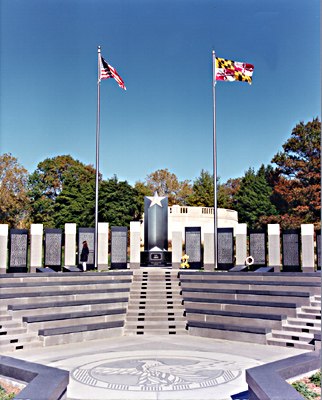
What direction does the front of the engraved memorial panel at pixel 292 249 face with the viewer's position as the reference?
facing the viewer

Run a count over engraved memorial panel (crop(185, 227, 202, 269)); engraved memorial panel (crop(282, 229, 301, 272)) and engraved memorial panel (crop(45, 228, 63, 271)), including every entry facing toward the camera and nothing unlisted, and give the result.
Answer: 3

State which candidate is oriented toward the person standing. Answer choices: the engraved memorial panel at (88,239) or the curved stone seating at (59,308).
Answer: the engraved memorial panel

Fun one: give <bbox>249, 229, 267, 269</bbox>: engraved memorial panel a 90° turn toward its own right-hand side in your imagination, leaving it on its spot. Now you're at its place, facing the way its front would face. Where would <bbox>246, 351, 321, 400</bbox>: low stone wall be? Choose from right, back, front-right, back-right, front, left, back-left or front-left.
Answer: left

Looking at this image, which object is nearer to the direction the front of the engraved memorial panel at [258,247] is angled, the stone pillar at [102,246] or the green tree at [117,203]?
the stone pillar

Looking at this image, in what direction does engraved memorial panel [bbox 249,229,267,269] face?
toward the camera

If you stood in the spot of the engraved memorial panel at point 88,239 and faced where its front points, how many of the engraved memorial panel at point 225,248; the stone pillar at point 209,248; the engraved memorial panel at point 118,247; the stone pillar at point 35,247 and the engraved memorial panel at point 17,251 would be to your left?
3

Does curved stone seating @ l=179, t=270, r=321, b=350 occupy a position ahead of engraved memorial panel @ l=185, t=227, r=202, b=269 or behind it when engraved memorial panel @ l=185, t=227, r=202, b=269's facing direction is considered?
ahead

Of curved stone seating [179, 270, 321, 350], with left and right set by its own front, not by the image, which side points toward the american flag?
right

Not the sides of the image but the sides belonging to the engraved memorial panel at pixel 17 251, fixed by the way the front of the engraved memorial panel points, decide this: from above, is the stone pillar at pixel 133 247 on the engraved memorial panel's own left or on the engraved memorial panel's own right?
on the engraved memorial panel's own left

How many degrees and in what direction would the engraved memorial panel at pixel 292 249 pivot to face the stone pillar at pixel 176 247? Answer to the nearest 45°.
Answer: approximately 90° to its right

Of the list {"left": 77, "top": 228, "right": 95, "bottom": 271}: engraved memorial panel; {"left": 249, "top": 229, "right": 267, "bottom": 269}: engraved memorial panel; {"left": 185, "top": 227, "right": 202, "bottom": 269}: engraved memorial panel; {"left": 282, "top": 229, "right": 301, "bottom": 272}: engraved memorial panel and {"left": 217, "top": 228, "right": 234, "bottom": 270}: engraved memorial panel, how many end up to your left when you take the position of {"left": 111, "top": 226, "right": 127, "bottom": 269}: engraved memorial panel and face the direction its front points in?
4

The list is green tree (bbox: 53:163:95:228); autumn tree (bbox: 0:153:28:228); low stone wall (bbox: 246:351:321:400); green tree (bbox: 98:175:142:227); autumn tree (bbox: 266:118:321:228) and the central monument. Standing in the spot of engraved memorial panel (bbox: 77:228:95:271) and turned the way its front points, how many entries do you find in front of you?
1

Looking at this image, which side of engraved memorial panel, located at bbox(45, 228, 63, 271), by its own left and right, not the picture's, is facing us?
front

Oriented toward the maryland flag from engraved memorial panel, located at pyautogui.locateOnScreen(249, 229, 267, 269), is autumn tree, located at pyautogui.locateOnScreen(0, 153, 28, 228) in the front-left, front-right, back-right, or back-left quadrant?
front-right

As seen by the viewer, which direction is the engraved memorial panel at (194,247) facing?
toward the camera

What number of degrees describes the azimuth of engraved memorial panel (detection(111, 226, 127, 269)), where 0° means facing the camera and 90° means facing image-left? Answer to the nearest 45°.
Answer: approximately 0°

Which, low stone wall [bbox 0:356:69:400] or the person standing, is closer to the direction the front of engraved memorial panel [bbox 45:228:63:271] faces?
the low stone wall

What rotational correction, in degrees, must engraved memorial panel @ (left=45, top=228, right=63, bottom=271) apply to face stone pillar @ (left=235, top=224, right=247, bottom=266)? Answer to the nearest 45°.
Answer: approximately 90° to its left

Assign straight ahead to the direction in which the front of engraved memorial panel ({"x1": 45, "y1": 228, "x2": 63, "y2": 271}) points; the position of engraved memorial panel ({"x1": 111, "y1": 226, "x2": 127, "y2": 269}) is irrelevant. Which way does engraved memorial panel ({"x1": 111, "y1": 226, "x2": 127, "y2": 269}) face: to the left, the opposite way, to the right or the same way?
the same way

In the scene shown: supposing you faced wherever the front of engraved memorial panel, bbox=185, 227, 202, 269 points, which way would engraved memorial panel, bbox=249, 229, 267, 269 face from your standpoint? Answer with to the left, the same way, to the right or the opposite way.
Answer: the same way

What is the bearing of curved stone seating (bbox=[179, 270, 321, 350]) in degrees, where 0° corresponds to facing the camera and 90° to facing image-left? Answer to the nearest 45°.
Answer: approximately 45°
